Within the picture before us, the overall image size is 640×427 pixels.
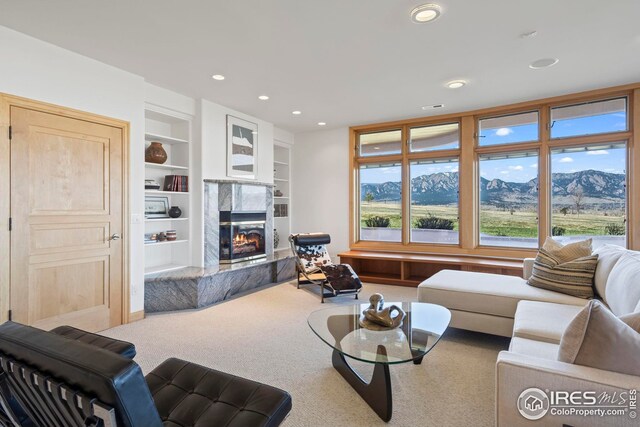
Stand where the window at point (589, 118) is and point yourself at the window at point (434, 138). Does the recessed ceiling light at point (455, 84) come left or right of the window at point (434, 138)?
left

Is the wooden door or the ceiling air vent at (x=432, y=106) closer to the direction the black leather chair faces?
the ceiling air vent

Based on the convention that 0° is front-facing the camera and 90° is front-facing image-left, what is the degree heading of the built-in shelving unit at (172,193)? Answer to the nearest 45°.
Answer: approximately 315°

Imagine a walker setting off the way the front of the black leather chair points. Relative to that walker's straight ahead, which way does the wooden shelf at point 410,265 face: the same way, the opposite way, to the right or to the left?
the opposite way

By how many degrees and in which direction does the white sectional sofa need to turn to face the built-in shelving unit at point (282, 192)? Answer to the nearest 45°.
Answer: approximately 45° to its right

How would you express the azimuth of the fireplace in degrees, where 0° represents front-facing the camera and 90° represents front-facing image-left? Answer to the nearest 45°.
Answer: approximately 315°

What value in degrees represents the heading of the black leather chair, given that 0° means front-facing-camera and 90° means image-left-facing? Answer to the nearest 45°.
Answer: approximately 225°

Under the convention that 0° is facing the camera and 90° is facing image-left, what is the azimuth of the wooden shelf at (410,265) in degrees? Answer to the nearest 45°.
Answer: approximately 0°
